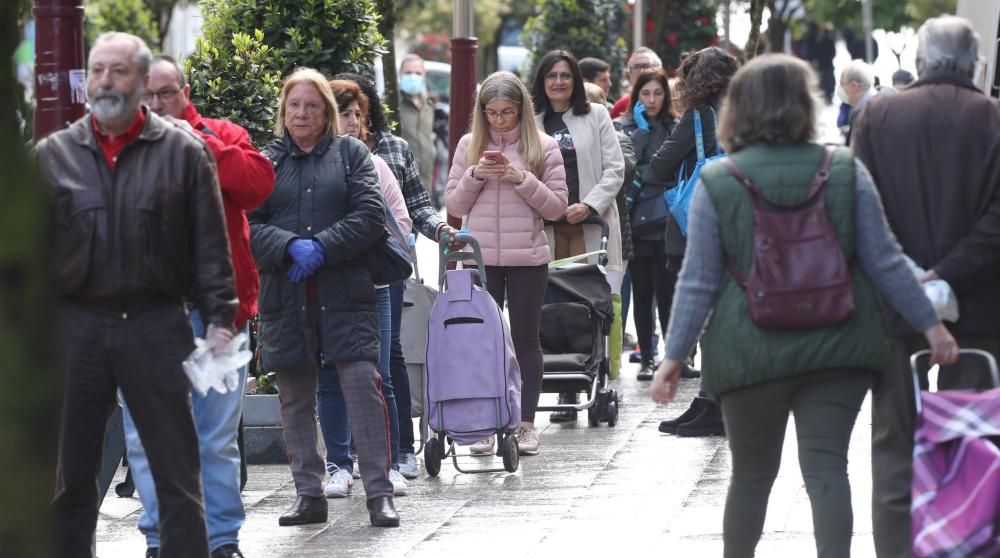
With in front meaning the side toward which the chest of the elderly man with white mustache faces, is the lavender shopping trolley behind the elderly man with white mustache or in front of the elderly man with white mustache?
behind

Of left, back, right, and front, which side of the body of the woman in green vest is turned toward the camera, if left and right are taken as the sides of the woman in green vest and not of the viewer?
back

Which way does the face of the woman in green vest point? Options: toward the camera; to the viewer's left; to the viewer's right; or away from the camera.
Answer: away from the camera

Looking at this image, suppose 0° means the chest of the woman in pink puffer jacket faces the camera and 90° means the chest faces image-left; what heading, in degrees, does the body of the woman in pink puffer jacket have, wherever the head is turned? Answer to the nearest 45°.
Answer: approximately 0°

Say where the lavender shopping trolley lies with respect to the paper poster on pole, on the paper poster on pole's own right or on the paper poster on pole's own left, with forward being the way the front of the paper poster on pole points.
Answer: on the paper poster on pole's own left

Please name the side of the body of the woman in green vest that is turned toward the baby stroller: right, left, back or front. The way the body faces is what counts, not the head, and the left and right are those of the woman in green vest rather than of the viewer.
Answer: front

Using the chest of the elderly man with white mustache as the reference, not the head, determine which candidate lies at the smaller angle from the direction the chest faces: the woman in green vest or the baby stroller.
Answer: the woman in green vest

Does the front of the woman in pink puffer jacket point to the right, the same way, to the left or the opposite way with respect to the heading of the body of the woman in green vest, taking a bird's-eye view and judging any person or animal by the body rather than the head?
the opposite way

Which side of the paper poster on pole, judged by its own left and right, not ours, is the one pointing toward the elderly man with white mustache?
front
